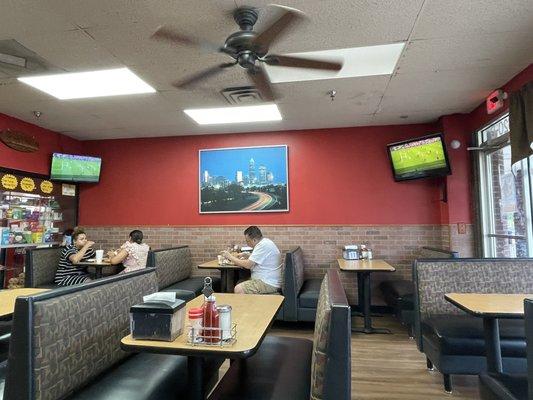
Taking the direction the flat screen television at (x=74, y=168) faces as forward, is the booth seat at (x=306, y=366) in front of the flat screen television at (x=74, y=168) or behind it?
in front

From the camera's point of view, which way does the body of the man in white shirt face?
to the viewer's left

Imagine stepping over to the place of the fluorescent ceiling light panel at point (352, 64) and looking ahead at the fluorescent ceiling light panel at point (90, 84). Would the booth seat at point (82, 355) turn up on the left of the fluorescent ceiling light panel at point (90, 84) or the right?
left

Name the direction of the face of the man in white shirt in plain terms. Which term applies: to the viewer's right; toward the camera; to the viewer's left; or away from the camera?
to the viewer's left

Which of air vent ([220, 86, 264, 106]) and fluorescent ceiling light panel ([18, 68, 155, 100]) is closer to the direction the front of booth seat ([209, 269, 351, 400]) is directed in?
the fluorescent ceiling light panel

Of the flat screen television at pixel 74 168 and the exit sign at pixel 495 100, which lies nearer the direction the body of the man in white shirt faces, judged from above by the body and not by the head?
the flat screen television

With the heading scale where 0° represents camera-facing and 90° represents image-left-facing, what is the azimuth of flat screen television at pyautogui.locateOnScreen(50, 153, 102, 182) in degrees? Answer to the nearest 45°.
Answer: approximately 0°

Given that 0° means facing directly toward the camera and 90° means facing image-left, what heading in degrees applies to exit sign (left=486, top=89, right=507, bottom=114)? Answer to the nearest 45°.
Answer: approximately 45°

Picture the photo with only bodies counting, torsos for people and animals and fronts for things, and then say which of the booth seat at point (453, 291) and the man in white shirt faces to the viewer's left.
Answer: the man in white shirt

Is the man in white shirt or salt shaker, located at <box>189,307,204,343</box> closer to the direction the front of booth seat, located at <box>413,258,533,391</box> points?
the salt shaker

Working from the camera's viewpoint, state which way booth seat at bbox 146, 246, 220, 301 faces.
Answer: facing the viewer and to the right of the viewer

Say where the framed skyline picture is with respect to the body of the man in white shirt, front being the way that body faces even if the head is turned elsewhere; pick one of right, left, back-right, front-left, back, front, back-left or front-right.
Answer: right

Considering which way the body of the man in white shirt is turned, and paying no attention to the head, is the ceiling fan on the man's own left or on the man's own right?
on the man's own left

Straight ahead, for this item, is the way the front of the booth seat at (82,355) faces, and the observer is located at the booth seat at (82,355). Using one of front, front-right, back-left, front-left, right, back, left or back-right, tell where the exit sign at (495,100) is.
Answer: front-left

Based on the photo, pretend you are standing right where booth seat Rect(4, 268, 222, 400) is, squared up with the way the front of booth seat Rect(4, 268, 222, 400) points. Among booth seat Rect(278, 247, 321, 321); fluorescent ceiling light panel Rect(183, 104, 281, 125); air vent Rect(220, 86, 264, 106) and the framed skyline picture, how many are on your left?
4
